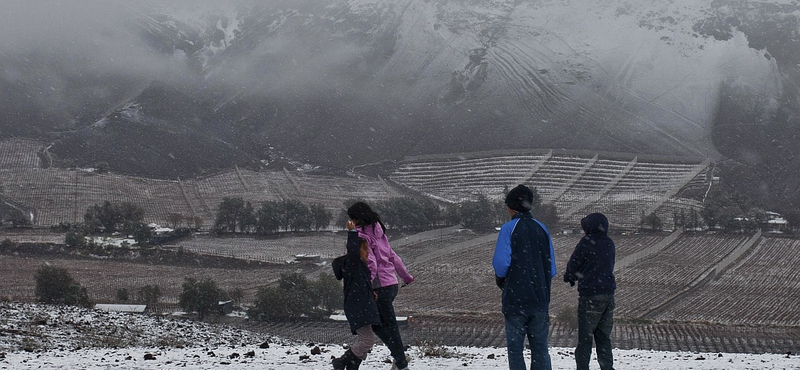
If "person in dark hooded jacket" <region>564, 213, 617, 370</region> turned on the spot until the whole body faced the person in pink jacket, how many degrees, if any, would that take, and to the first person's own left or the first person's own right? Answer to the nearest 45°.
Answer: approximately 45° to the first person's own left

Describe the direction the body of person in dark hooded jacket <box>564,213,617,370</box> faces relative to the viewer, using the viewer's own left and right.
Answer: facing away from the viewer and to the left of the viewer

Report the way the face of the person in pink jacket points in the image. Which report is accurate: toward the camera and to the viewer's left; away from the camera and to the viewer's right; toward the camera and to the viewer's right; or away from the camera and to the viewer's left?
away from the camera and to the viewer's left

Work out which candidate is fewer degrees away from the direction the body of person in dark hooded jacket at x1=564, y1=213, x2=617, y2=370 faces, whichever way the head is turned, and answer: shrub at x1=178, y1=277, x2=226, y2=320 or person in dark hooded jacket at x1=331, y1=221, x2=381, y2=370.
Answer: the shrub

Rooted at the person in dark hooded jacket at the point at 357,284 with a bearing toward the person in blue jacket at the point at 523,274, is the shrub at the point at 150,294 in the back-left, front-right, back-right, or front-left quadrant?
back-left

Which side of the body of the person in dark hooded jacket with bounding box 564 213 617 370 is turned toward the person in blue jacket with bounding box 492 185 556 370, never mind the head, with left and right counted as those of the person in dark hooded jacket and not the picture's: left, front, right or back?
left

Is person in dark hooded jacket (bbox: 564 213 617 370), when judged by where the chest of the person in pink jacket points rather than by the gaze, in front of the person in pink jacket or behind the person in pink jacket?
behind
